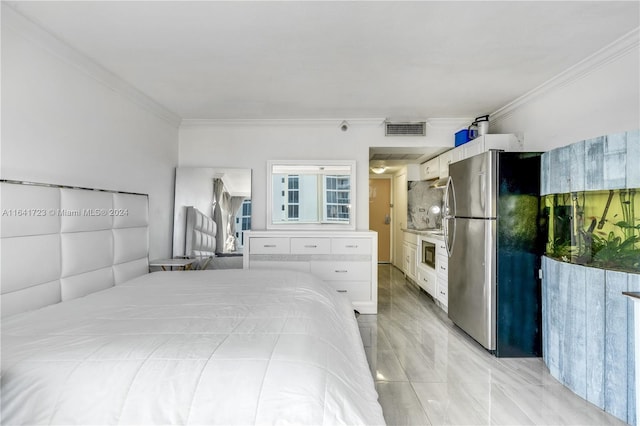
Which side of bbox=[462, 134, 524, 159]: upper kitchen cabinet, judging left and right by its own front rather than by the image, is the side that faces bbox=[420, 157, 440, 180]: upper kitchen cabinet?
right

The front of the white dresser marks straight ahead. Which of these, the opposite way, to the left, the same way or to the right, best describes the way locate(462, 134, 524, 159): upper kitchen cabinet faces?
to the right

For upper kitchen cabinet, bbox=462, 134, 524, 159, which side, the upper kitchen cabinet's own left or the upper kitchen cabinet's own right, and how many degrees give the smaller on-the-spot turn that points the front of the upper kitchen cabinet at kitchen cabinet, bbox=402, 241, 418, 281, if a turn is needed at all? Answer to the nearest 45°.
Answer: approximately 90° to the upper kitchen cabinet's own right

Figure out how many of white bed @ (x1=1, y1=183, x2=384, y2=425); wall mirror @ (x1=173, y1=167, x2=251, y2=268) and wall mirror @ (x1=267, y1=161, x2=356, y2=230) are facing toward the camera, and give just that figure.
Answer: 2

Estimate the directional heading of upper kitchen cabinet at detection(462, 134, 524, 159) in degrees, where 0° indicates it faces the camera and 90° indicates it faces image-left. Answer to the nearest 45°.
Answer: approximately 45°

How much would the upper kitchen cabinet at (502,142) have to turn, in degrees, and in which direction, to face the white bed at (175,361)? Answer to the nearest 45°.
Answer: approximately 45° to its left

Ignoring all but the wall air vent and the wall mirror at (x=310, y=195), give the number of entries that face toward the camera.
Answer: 2

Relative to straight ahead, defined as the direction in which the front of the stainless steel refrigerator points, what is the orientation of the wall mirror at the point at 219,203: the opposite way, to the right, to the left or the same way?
to the left

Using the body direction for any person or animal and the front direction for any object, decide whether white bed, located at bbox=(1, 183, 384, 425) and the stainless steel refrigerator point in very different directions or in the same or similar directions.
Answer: very different directions

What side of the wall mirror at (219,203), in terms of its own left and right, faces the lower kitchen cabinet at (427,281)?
left

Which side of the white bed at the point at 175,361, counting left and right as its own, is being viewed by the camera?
right

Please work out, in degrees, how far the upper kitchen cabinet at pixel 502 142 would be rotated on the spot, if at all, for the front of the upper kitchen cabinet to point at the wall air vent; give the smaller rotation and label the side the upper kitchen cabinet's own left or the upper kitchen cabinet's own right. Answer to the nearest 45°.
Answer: approximately 45° to the upper kitchen cabinet's own right
